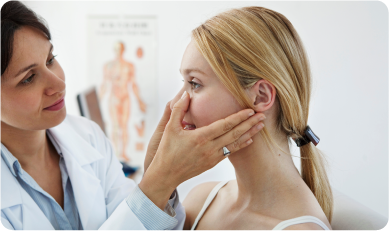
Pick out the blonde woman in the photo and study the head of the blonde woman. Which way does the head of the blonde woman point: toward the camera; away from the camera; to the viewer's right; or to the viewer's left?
to the viewer's left

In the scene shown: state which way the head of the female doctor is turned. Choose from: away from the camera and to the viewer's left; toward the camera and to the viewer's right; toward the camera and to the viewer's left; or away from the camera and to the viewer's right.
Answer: toward the camera and to the viewer's right

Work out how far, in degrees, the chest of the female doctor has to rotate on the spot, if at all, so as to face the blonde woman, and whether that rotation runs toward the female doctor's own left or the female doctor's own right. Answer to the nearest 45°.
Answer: approximately 45° to the female doctor's own left
